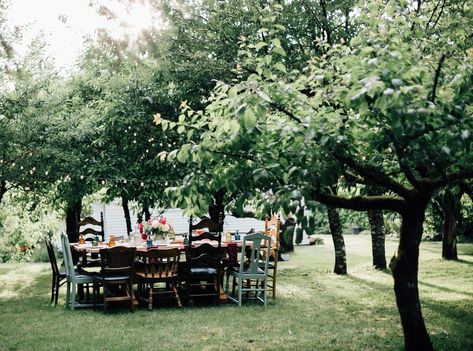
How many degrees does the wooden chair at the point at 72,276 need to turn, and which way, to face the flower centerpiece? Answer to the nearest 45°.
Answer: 0° — it already faces it

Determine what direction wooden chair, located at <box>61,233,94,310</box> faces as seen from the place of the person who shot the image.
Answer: facing to the right of the viewer

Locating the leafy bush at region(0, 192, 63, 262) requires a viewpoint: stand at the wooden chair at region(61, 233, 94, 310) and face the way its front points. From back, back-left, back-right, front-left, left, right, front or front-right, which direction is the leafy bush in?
left

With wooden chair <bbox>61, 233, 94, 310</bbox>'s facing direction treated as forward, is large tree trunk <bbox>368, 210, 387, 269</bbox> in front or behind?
in front

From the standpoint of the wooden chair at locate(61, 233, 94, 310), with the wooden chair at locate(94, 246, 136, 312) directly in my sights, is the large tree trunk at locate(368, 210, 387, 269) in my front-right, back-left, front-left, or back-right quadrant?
front-left

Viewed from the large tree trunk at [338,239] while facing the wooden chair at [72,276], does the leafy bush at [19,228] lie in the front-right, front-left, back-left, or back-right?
front-right

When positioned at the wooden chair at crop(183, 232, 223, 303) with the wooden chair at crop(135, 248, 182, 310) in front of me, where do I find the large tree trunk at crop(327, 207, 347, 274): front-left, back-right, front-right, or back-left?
back-right

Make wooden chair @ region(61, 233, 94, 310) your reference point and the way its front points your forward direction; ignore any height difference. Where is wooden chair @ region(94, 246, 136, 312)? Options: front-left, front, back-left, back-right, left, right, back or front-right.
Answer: front-right

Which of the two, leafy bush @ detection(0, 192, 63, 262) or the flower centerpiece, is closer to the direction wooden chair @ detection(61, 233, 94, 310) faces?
the flower centerpiece

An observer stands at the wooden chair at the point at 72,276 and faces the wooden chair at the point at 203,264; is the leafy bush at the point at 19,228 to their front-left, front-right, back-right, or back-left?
back-left

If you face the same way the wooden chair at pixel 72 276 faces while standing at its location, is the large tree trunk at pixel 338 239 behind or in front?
in front

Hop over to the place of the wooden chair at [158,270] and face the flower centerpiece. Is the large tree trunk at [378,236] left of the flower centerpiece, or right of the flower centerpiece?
right
